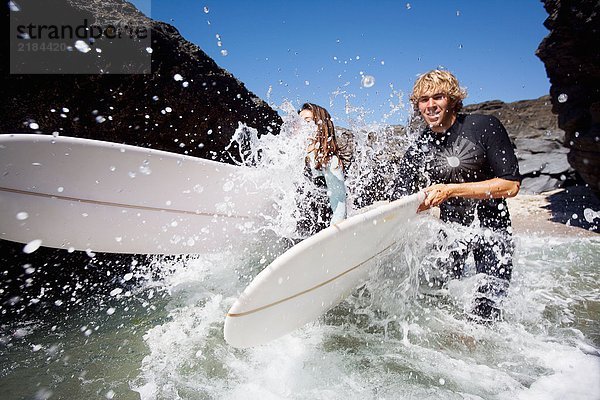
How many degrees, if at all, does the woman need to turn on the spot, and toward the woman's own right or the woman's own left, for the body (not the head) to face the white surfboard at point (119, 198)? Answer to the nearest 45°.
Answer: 0° — they already face it

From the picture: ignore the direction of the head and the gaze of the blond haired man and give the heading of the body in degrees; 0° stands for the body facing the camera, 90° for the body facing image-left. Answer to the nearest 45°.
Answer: approximately 45°

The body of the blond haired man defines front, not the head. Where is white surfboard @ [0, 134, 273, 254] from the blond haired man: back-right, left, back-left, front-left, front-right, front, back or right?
front-right

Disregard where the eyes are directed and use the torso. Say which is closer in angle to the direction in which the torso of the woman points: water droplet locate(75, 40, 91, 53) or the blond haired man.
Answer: the water droplet

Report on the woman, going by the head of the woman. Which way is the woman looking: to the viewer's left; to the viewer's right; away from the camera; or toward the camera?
to the viewer's left
